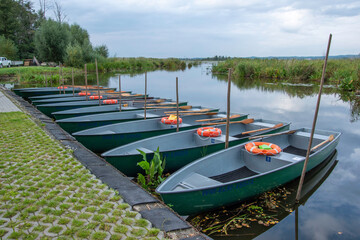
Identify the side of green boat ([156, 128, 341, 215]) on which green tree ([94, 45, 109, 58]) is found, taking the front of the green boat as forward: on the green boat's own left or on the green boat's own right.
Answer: on the green boat's own right

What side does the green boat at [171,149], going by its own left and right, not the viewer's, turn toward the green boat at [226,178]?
left

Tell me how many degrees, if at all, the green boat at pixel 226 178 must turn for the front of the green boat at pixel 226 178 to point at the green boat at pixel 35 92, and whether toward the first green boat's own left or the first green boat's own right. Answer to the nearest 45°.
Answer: approximately 90° to the first green boat's own right

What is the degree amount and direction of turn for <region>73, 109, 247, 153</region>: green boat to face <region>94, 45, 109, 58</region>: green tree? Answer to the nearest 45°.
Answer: approximately 135° to its right

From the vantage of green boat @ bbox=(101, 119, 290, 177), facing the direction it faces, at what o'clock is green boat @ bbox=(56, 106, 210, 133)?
green boat @ bbox=(56, 106, 210, 133) is roughly at 3 o'clock from green boat @ bbox=(101, 119, 290, 177).

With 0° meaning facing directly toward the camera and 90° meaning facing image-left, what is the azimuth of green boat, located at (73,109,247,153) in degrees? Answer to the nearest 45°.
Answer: approximately 45°

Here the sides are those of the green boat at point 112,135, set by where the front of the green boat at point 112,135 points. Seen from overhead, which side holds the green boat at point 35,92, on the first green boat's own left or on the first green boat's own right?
on the first green boat's own right

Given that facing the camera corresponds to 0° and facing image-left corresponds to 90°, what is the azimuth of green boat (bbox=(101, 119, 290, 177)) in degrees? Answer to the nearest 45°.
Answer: approximately 45°

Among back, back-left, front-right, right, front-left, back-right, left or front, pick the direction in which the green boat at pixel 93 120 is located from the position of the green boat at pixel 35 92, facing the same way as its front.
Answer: left

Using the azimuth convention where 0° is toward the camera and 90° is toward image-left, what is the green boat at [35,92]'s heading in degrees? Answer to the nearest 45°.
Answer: approximately 90°
